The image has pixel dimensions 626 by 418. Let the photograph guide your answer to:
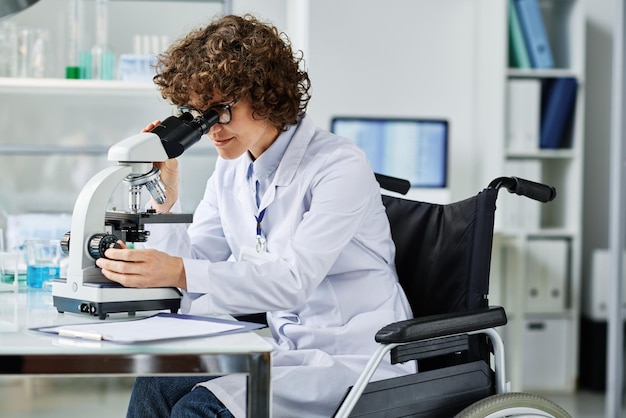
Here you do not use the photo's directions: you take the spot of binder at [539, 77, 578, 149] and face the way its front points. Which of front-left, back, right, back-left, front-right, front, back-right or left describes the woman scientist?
front

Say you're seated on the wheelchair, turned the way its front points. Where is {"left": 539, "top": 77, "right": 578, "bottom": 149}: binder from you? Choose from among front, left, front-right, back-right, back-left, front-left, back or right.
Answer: back-right

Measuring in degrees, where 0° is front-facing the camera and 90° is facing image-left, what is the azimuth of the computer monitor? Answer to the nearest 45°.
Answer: approximately 0°

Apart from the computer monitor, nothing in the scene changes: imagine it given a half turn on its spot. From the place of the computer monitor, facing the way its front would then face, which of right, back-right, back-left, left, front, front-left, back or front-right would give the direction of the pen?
back

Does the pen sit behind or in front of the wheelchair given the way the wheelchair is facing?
in front

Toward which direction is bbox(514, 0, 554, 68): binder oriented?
toward the camera

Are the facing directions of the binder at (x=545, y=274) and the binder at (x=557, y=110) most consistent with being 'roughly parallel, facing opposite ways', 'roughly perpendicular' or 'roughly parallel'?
roughly parallel

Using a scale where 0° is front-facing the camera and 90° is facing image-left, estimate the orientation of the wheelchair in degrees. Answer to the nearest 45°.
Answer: approximately 45°

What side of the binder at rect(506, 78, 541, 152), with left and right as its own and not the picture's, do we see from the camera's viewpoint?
front

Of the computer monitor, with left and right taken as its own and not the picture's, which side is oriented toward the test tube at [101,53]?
right

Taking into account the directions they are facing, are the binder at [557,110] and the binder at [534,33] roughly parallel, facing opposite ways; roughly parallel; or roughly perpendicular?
roughly parallel

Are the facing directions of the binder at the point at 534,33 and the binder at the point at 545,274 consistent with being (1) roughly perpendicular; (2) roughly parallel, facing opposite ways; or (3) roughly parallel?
roughly parallel

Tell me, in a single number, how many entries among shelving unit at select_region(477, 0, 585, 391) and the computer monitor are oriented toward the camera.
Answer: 2

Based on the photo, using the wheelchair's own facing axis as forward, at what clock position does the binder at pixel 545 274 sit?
The binder is roughly at 5 o'clock from the wheelchair.
